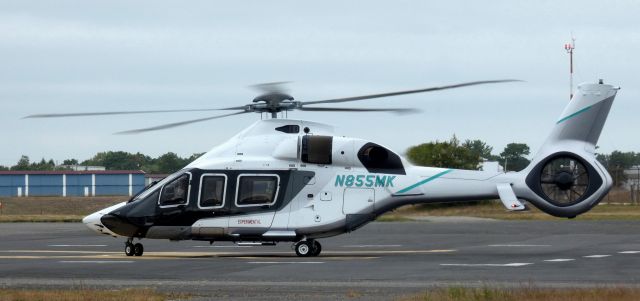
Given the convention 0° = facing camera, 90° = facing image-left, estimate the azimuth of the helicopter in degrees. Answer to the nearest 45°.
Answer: approximately 90°
